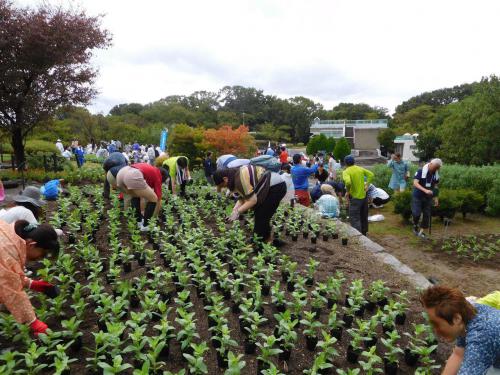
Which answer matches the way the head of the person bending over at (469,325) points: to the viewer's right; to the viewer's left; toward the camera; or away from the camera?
to the viewer's left

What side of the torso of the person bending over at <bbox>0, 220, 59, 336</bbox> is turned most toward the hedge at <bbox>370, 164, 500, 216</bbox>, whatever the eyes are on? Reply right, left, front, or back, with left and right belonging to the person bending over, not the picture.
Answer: front

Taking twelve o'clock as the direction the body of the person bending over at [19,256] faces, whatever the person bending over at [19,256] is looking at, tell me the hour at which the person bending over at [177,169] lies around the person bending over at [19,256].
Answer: the person bending over at [177,169] is roughly at 10 o'clock from the person bending over at [19,256].

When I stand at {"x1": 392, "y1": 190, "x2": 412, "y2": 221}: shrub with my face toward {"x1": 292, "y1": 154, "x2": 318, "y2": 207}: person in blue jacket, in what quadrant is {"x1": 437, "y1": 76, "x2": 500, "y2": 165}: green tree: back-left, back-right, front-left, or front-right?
back-right

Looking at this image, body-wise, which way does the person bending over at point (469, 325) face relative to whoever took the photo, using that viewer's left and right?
facing to the left of the viewer

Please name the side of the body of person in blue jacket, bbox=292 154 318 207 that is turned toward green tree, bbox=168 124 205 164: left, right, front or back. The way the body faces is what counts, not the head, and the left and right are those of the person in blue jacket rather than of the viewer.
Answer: left

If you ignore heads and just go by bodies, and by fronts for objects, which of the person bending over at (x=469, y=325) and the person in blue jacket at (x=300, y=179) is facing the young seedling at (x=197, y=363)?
the person bending over

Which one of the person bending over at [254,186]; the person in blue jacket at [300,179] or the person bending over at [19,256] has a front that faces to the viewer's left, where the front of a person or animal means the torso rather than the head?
the person bending over at [254,186]

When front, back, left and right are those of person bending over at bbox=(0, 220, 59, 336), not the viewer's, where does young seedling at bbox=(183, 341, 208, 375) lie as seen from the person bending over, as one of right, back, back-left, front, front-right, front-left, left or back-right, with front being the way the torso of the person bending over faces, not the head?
front-right

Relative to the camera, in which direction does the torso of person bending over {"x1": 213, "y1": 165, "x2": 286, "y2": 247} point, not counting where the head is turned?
to the viewer's left

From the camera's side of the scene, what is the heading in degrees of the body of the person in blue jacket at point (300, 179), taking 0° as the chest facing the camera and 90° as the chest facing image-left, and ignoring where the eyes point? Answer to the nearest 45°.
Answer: approximately 225°

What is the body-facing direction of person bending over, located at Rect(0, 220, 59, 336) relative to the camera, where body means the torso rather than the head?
to the viewer's right

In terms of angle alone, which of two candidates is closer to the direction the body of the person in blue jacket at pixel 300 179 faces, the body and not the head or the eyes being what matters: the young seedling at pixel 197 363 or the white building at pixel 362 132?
the white building

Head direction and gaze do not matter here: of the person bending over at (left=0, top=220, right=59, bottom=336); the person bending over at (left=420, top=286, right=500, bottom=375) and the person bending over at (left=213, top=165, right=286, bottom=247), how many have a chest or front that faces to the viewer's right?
1
